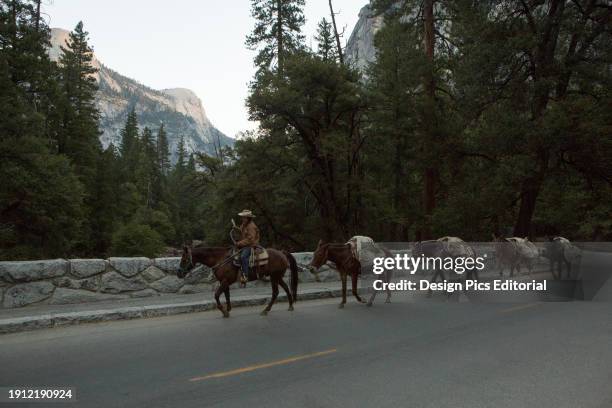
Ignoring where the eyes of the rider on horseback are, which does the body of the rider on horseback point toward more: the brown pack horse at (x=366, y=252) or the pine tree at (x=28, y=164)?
the pine tree

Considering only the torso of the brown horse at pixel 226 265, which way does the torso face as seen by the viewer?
to the viewer's left

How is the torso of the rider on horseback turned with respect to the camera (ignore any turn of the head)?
to the viewer's left

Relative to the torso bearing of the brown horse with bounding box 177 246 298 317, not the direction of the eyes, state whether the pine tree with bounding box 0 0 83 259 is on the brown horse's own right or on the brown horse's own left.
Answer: on the brown horse's own right

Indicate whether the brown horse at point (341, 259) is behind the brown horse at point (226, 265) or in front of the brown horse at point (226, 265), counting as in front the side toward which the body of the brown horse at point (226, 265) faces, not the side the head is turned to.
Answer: behind
